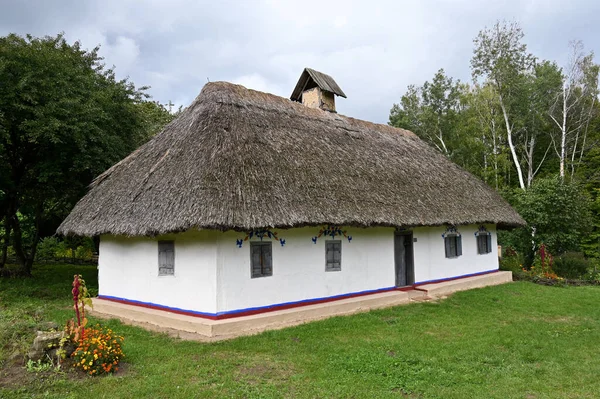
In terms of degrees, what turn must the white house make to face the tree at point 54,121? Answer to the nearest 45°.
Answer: approximately 135° to its right

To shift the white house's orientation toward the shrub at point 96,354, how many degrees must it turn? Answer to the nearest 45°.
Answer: approximately 90° to its right

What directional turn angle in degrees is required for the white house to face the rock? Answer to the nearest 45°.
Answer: approximately 90° to its right

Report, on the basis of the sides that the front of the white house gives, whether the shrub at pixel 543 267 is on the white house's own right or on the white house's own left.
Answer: on the white house's own left

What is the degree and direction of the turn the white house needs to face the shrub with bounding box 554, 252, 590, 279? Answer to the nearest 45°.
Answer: approximately 90° to its left

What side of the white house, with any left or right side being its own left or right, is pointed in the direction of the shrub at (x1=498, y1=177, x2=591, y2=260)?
left

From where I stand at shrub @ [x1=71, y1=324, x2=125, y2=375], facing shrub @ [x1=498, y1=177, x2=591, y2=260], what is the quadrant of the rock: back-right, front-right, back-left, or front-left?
back-left

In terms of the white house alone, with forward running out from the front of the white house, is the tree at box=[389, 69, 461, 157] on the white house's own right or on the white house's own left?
on the white house's own left

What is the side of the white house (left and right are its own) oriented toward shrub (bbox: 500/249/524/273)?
left

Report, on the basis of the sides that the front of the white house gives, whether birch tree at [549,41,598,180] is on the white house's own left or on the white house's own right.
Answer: on the white house's own left

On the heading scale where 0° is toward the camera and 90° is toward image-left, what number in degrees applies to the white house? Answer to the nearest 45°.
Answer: approximately 315°

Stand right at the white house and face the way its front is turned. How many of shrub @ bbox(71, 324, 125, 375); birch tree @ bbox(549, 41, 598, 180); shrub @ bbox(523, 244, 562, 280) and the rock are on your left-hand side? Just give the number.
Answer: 2
